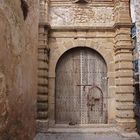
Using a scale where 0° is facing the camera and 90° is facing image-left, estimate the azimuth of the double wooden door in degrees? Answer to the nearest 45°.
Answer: approximately 0°
